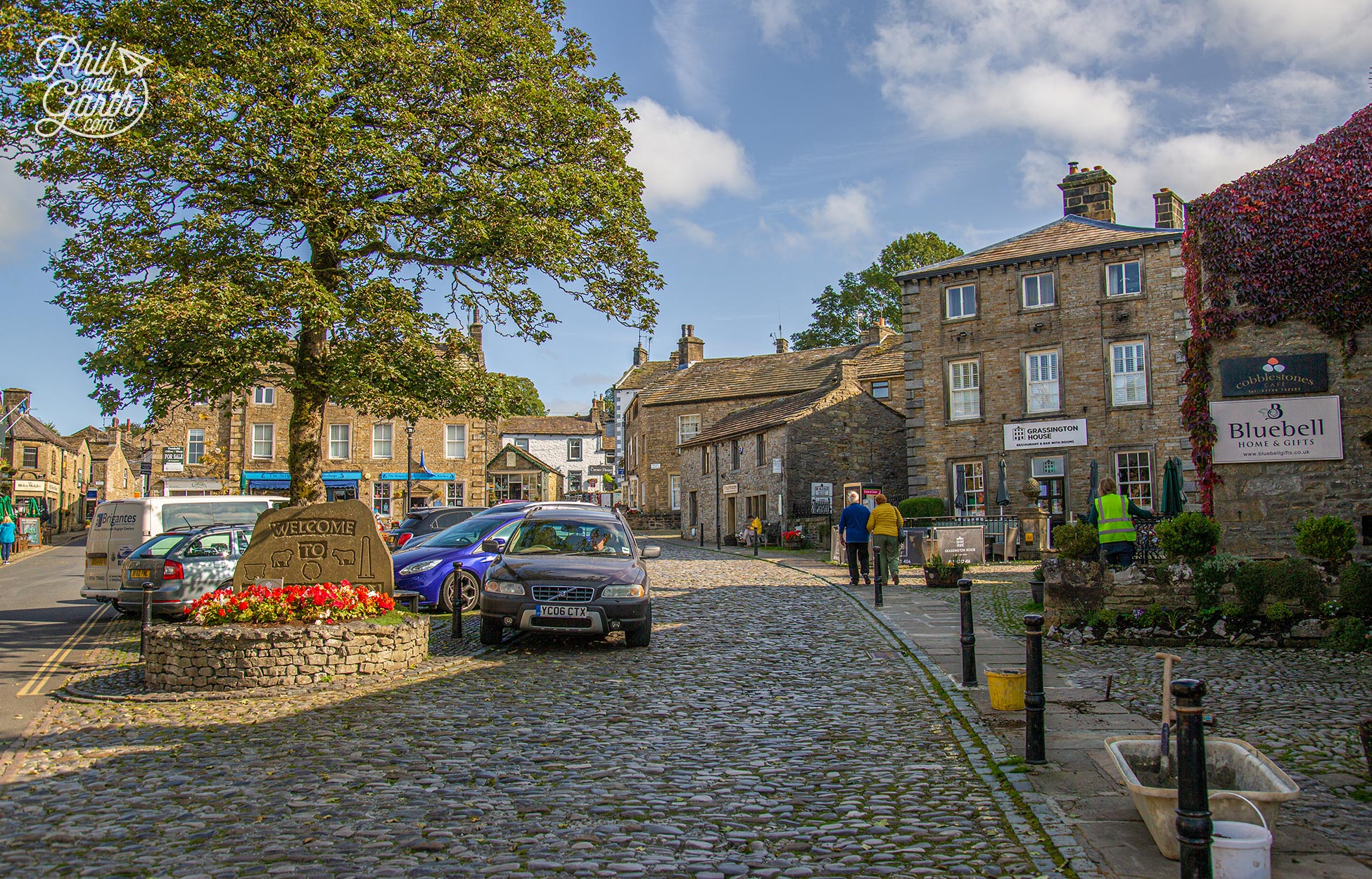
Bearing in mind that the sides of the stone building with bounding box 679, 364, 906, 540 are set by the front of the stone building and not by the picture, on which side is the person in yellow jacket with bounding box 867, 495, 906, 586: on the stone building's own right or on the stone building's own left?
on the stone building's own left

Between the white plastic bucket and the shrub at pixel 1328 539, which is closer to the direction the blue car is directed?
the white plastic bucket

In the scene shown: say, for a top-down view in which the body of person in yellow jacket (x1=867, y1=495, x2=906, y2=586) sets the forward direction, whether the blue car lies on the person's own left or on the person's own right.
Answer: on the person's own left

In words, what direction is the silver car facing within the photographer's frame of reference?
facing away from the viewer and to the right of the viewer

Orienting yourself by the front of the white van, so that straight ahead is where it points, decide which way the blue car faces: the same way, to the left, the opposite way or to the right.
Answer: the opposite way

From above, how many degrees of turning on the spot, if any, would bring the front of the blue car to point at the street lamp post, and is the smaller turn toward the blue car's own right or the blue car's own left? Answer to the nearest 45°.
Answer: approximately 135° to the blue car's own right

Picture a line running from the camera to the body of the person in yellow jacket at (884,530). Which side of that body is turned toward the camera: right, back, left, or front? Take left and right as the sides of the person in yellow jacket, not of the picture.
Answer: back

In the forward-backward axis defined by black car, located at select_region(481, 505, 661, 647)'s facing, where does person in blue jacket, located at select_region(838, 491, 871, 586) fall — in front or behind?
behind

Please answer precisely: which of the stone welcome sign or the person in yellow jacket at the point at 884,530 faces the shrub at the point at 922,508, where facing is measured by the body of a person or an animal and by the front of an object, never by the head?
the person in yellow jacket

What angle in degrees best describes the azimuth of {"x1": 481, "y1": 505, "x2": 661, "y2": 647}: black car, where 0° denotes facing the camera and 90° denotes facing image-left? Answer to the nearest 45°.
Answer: approximately 0°
